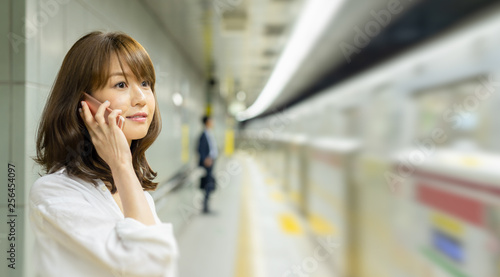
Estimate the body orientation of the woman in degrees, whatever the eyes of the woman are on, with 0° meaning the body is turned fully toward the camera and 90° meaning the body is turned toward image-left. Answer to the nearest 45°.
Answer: approximately 315°

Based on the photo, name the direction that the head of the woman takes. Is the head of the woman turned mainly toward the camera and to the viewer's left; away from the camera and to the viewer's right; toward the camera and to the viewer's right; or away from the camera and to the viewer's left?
toward the camera and to the viewer's right
